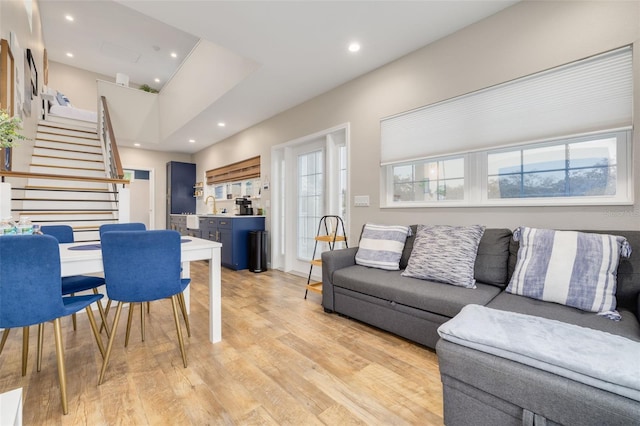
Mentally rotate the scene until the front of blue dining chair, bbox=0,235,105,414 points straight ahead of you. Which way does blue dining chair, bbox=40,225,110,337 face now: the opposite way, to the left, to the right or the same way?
to the right

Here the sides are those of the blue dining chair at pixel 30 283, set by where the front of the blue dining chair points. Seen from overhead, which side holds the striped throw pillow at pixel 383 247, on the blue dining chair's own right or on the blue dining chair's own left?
on the blue dining chair's own right

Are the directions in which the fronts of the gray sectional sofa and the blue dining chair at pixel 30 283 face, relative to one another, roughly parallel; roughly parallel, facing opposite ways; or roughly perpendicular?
roughly perpendicular

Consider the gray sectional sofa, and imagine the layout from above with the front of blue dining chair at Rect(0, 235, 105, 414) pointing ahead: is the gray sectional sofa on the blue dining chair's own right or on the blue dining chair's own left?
on the blue dining chair's own right

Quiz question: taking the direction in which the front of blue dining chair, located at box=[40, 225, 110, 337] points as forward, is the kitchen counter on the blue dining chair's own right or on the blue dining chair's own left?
on the blue dining chair's own left

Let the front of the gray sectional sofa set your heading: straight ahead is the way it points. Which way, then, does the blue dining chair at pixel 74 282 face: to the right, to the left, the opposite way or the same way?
to the left

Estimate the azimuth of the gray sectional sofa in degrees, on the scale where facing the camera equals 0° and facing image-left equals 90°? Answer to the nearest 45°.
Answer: approximately 45°

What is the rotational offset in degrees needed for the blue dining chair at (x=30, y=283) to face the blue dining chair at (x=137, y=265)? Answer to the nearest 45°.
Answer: approximately 45° to its right

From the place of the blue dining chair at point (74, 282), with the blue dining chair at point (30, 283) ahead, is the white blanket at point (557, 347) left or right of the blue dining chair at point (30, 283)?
left

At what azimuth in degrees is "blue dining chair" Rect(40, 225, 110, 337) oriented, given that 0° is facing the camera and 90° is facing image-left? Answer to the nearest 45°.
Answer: approximately 315°

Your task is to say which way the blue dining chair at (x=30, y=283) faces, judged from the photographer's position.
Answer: facing away from the viewer and to the right of the viewer

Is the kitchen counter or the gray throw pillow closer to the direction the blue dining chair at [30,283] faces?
the kitchen counter
